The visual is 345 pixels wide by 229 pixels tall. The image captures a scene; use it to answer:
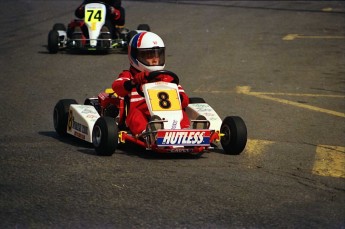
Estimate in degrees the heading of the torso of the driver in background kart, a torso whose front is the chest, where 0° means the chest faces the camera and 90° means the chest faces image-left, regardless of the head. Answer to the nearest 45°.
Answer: approximately 0°

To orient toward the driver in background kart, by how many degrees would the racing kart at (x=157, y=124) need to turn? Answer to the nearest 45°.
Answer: approximately 135° to its left

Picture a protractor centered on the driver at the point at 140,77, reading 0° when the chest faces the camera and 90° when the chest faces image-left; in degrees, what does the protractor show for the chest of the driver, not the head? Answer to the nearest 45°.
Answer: approximately 315°

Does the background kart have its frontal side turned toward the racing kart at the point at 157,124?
yes

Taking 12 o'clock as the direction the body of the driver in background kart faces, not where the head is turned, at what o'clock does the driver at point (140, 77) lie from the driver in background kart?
The driver is roughly at 12 o'clock from the driver in background kart.

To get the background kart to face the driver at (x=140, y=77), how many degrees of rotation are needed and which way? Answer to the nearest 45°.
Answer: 0° — it already faces them

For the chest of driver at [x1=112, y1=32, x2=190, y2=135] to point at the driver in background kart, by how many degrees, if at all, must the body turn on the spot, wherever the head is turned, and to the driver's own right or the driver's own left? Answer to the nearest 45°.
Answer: approximately 135° to the driver's own left
